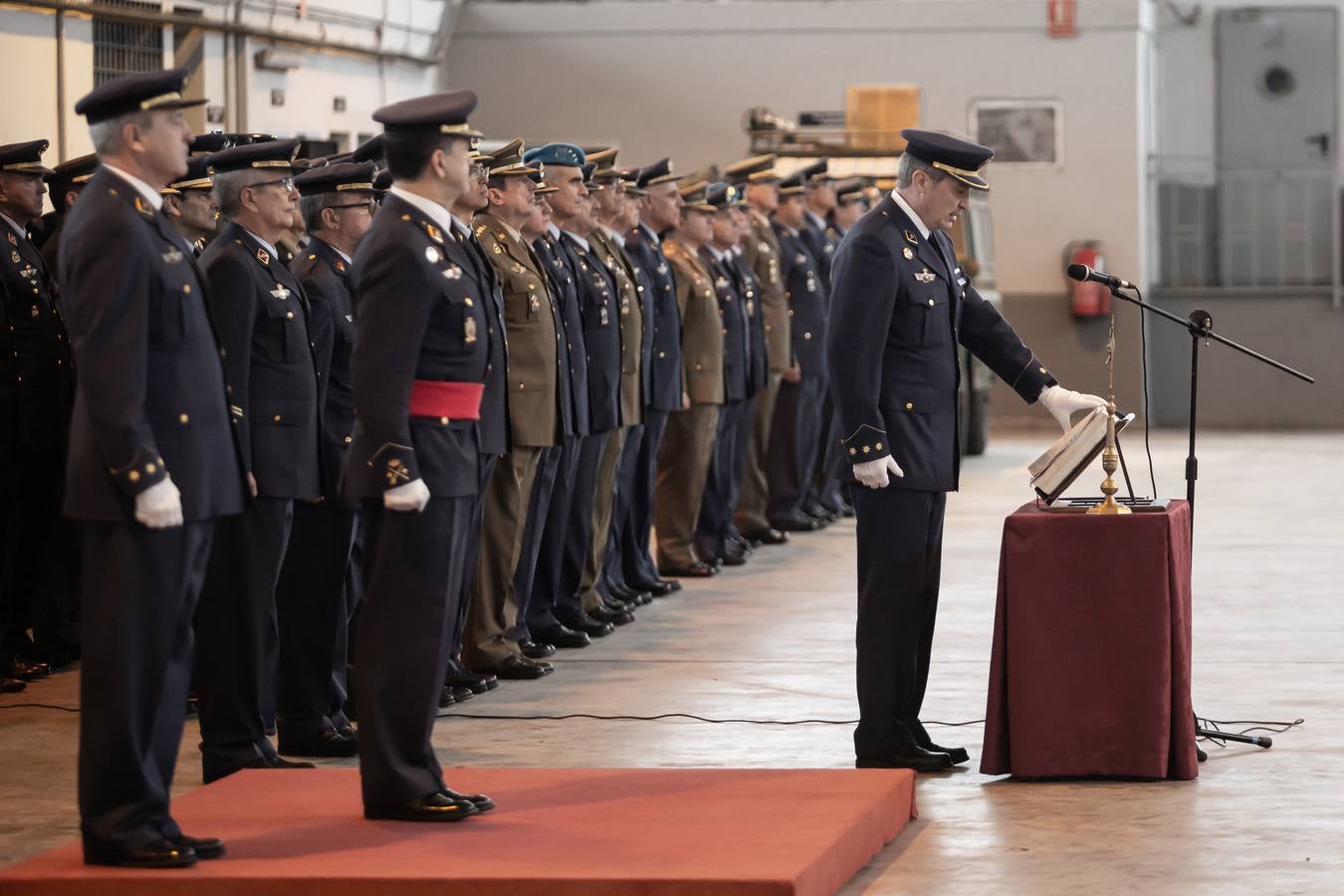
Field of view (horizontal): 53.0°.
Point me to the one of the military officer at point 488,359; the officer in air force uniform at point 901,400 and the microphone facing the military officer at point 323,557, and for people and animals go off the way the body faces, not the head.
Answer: the microphone

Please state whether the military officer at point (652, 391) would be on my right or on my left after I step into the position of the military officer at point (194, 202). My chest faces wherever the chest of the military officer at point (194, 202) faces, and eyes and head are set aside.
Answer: on my left

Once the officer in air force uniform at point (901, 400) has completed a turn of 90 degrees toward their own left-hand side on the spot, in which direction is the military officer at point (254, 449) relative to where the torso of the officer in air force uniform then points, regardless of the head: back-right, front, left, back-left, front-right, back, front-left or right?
left

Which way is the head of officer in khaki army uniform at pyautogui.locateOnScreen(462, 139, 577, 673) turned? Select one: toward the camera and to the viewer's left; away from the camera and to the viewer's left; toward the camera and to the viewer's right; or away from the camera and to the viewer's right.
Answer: toward the camera and to the viewer's right

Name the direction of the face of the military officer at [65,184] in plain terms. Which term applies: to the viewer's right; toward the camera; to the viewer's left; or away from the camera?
to the viewer's right

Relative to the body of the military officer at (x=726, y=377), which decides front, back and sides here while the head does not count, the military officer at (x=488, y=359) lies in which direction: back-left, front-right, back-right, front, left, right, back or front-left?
front-right

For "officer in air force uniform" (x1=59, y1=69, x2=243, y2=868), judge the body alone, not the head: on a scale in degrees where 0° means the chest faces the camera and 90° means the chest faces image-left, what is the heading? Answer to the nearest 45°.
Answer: approximately 270°

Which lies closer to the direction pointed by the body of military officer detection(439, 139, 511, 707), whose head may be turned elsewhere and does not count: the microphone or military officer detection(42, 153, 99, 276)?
the microphone

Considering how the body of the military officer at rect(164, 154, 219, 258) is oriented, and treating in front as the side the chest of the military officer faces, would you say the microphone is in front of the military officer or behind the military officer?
in front

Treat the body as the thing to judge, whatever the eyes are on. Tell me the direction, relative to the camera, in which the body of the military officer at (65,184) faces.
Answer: to the viewer's right

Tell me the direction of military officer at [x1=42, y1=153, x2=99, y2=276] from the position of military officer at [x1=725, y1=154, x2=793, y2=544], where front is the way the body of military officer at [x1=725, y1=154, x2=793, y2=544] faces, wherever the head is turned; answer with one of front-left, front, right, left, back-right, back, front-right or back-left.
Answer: right
